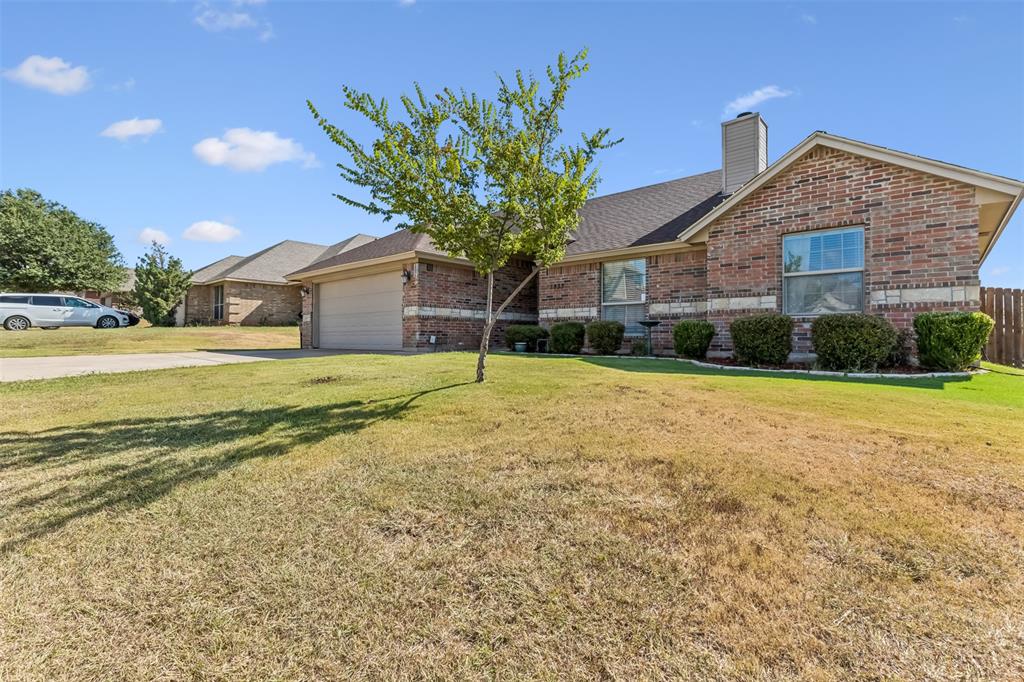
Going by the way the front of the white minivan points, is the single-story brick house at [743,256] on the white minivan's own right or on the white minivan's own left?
on the white minivan's own right

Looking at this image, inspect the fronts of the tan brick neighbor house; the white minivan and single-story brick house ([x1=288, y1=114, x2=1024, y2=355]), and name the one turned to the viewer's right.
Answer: the white minivan

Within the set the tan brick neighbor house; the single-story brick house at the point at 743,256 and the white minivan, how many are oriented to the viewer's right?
1

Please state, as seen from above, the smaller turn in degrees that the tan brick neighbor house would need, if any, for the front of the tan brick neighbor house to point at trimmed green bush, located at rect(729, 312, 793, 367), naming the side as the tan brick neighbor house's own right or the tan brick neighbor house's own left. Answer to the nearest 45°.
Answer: approximately 45° to the tan brick neighbor house's own left

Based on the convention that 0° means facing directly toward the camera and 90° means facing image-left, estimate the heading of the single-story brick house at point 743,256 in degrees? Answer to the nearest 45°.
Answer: approximately 45°

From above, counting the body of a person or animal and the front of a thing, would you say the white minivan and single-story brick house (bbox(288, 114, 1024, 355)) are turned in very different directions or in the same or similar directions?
very different directions

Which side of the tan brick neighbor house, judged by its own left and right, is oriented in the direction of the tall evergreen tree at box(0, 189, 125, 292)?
right

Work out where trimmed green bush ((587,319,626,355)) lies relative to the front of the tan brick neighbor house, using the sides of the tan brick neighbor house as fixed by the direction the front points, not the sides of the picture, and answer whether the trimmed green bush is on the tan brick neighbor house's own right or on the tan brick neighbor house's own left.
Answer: on the tan brick neighbor house's own left

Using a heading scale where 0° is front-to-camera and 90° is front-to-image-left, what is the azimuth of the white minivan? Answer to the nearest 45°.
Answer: approximately 270°

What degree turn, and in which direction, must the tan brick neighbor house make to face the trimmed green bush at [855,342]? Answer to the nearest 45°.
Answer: approximately 45° to its left
